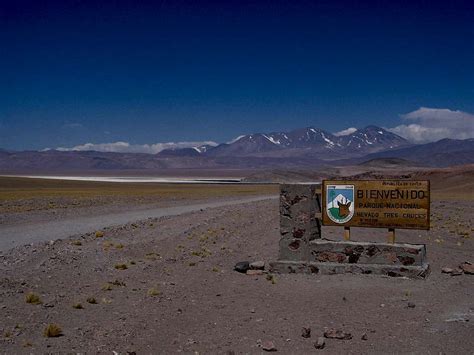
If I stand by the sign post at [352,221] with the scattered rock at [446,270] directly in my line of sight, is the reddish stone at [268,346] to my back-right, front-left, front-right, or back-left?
back-right

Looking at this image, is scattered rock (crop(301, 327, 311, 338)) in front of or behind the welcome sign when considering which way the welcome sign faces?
in front

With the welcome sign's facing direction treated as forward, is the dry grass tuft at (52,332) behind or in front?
in front

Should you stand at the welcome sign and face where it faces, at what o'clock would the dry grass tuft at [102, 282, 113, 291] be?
The dry grass tuft is roughly at 2 o'clock from the welcome sign.

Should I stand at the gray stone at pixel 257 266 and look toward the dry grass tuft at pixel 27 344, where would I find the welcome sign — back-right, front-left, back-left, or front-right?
back-left

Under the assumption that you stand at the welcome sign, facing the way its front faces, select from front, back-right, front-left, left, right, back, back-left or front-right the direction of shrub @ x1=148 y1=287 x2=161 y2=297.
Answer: front-right

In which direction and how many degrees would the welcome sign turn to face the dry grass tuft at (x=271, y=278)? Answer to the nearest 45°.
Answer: approximately 45° to its right

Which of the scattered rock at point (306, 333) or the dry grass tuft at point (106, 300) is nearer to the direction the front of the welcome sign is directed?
the scattered rock

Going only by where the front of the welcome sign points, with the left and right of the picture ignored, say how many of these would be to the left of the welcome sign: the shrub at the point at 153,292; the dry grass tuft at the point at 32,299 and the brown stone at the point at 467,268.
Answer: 1

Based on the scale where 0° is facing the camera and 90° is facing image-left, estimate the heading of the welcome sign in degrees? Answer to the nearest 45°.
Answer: approximately 0°

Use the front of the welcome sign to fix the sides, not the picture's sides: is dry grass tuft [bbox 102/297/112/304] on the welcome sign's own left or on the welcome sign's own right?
on the welcome sign's own right

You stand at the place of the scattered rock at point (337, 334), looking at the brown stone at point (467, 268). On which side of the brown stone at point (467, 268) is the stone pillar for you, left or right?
left

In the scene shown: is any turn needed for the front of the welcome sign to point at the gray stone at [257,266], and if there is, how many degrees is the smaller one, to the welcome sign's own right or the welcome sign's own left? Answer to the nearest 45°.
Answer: approximately 90° to the welcome sign's own right
